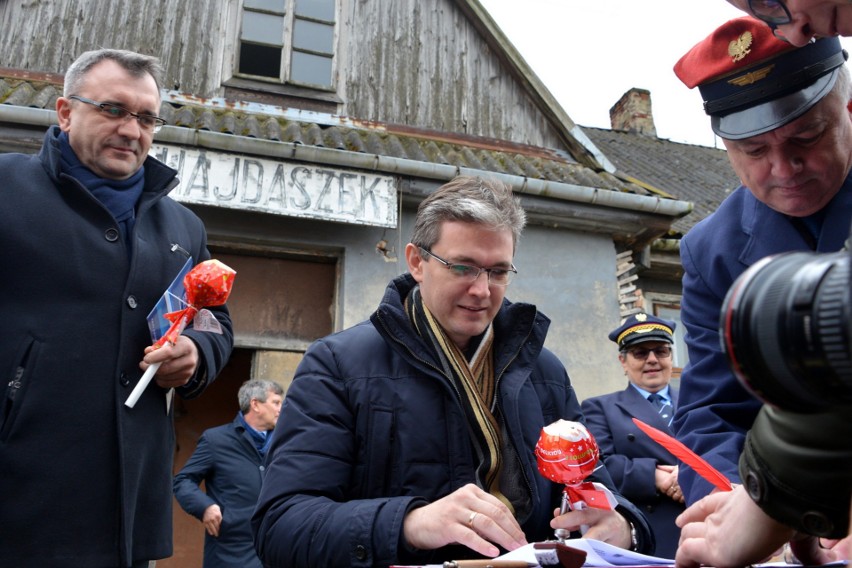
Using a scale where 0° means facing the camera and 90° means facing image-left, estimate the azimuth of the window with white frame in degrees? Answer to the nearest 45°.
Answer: approximately 0°

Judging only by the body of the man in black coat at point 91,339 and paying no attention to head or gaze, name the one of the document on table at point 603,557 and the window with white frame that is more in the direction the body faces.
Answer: the document on table

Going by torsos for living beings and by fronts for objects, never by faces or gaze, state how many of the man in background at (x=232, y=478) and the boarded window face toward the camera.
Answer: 2

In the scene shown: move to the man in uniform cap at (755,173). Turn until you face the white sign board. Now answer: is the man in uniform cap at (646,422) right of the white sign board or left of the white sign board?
right

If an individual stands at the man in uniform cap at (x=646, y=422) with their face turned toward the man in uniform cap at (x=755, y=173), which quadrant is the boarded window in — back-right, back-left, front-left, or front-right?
back-right

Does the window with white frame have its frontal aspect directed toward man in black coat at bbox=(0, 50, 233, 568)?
yes

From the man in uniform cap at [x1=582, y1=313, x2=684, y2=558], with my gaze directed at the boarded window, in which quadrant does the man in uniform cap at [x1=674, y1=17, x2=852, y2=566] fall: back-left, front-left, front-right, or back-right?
back-left
